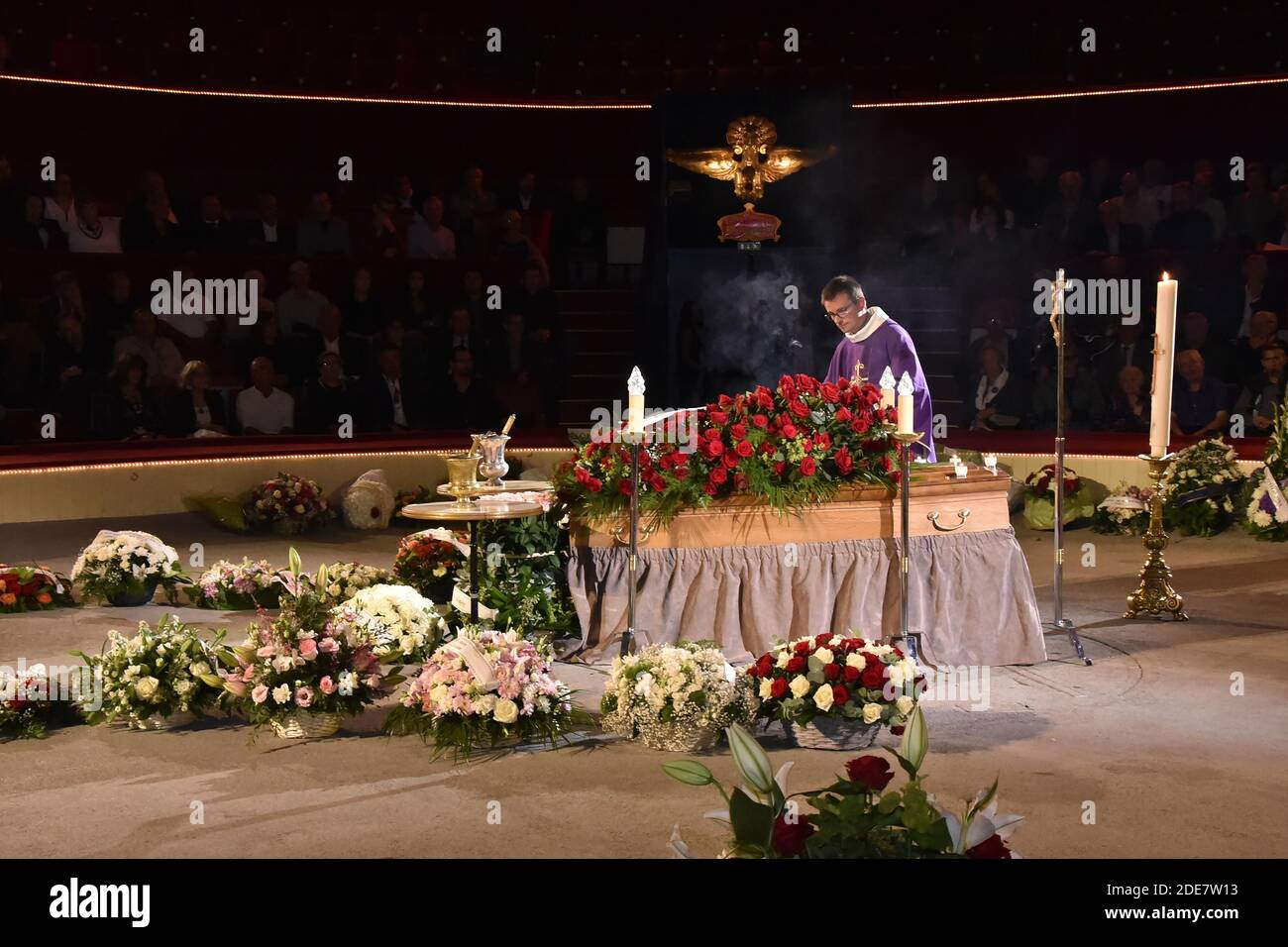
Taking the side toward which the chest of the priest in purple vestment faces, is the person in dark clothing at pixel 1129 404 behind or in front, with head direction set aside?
behind

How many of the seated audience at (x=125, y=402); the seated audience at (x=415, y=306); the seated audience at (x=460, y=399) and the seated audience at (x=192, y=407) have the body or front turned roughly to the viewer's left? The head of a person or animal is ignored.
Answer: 0

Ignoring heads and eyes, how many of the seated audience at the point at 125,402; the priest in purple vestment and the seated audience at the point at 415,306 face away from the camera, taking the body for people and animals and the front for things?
0

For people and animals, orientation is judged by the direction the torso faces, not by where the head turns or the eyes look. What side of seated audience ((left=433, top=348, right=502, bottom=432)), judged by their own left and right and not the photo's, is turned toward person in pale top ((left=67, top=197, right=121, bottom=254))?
right

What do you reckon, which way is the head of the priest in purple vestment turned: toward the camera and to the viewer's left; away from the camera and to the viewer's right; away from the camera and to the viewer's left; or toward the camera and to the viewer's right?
toward the camera and to the viewer's left

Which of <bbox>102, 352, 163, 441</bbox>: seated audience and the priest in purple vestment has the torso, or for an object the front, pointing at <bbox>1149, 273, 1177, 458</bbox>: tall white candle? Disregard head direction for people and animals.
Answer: the seated audience

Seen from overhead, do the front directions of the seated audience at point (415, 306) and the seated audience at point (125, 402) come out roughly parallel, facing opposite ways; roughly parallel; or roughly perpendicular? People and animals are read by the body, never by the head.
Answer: roughly parallel

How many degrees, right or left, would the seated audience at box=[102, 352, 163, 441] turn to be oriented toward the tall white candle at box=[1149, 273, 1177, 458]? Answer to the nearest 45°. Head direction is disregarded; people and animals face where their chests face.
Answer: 0° — they already face it

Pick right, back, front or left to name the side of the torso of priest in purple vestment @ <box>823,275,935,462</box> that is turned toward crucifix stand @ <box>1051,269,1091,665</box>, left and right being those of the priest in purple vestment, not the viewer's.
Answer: left

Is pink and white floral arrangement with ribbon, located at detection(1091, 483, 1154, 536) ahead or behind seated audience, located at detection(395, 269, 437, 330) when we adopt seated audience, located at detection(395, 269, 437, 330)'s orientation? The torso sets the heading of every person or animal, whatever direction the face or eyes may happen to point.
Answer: ahead

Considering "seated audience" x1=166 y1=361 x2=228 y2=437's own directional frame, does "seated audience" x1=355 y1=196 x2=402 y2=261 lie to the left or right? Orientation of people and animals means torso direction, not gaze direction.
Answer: on their left

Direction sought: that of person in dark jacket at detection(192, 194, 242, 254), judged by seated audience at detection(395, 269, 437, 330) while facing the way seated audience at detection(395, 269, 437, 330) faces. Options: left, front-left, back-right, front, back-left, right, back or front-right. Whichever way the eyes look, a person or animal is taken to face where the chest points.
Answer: back-right

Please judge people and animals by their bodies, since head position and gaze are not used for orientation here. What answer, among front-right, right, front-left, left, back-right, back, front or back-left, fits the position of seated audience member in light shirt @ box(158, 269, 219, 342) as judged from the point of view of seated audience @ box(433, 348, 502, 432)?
right

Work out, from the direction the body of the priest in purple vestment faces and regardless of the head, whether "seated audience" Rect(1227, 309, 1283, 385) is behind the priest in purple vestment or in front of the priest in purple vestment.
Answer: behind

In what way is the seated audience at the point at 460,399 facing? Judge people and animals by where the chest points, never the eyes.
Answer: toward the camera
